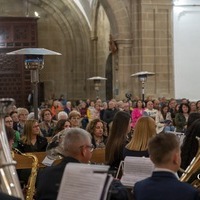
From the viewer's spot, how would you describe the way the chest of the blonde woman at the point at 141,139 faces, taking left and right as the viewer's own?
facing away from the viewer and to the right of the viewer

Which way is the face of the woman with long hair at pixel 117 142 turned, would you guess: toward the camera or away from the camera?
away from the camera

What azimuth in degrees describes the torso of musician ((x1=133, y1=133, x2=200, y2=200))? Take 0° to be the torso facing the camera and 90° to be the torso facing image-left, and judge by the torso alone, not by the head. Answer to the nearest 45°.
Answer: approximately 225°

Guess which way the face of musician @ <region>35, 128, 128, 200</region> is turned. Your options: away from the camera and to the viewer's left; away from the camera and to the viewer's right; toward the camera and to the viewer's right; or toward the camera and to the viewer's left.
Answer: away from the camera and to the viewer's right

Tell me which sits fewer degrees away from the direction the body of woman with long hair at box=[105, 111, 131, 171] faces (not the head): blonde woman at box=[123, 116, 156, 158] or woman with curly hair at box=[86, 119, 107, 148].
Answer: the woman with curly hair

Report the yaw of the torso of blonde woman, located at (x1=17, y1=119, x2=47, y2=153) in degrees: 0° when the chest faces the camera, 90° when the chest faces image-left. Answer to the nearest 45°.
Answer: approximately 315°

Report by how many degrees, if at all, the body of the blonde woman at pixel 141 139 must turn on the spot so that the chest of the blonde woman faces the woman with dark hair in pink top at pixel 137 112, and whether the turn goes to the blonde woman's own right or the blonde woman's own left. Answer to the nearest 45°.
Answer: approximately 45° to the blonde woman's own left

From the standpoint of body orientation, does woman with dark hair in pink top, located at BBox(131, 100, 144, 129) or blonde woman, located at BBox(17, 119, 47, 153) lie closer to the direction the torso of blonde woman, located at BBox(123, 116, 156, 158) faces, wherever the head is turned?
the woman with dark hair in pink top

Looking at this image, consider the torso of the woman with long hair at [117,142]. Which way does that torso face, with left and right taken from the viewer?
facing away from the viewer and to the right of the viewer

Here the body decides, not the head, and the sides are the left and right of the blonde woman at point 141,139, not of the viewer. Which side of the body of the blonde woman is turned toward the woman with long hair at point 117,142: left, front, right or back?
left

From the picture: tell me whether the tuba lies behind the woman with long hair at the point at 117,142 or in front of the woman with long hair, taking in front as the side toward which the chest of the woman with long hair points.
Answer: behind

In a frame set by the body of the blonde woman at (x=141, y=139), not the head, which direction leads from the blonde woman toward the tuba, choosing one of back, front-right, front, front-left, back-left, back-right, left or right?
back-left

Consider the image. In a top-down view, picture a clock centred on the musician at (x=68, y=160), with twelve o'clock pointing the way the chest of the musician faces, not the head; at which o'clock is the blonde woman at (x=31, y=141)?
The blonde woman is roughly at 10 o'clock from the musician.
